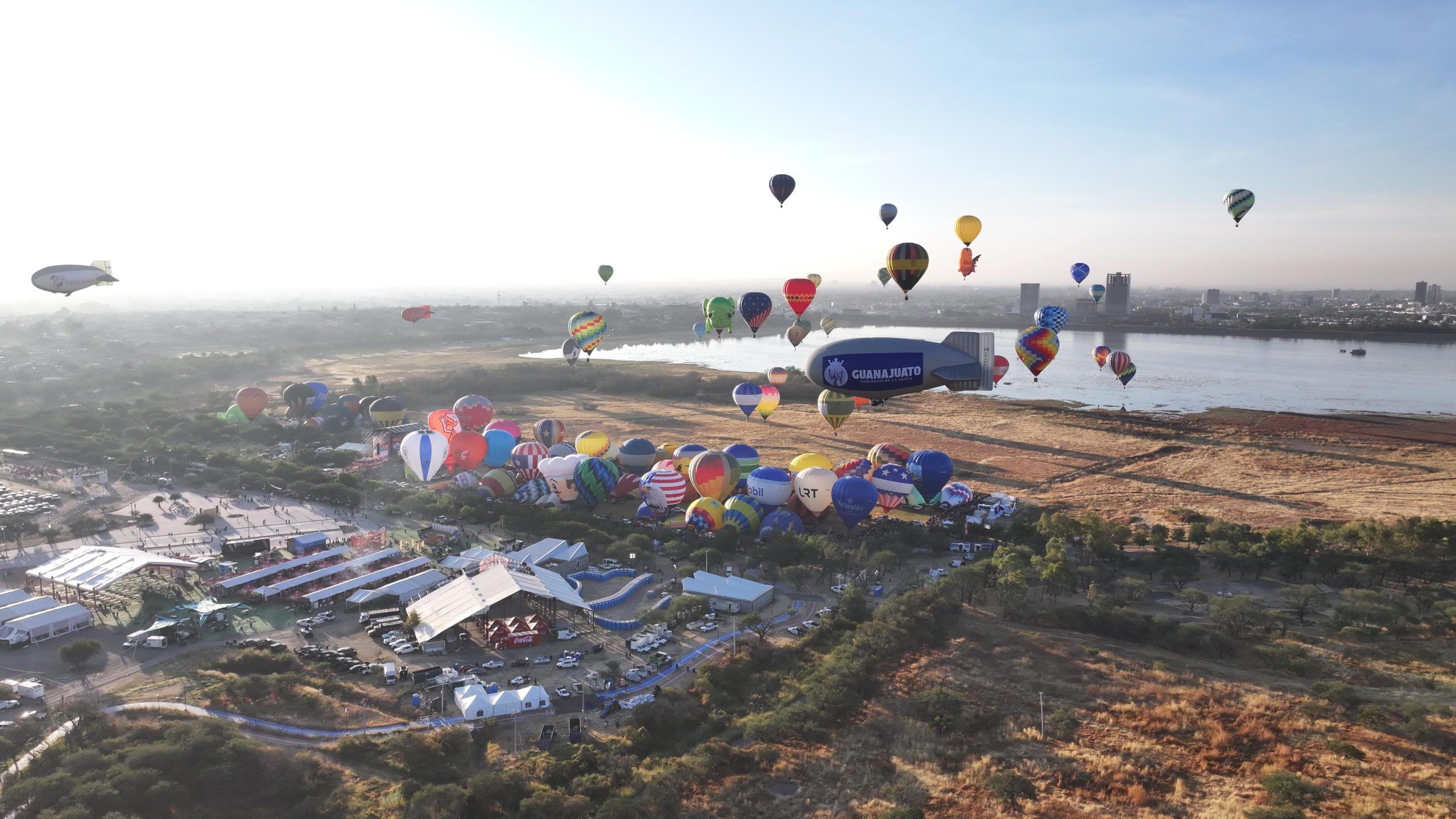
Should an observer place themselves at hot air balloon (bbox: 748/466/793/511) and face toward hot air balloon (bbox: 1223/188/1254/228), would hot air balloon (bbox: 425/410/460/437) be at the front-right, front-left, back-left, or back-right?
back-left

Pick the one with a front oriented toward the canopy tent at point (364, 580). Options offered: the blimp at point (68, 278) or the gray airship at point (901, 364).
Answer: the gray airship

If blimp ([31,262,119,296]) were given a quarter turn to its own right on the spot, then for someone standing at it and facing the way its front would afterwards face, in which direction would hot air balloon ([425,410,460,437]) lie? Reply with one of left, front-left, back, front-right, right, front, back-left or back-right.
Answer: back-right

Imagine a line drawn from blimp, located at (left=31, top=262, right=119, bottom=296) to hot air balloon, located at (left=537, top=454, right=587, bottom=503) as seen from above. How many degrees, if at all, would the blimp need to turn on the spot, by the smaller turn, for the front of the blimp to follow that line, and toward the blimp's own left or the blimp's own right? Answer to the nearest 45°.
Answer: approximately 135° to the blimp's own left

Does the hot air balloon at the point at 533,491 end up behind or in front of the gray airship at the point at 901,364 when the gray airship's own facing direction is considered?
in front

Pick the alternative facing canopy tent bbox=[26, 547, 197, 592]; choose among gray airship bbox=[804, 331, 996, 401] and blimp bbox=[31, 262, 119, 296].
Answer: the gray airship

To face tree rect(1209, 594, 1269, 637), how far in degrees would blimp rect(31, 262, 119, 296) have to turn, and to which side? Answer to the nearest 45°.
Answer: approximately 135° to its left

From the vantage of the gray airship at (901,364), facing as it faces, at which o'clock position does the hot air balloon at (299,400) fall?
The hot air balloon is roughly at 1 o'clock from the gray airship.

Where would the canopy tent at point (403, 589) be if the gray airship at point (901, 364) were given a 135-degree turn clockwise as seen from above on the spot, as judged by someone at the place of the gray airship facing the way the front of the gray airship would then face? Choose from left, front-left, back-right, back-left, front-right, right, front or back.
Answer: back-left

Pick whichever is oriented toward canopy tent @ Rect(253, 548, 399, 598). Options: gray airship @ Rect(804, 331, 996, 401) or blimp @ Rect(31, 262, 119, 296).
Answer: the gray airship

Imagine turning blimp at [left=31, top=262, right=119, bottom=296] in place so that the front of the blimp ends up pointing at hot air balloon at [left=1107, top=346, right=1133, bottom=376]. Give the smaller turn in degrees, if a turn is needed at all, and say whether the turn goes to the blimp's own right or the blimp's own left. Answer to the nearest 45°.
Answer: approximately 180°

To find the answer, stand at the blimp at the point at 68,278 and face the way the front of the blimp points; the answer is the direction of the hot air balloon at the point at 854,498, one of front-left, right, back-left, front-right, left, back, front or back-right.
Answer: back-left

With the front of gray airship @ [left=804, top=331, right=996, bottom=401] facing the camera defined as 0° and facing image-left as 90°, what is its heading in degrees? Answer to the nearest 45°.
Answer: approximately 90°

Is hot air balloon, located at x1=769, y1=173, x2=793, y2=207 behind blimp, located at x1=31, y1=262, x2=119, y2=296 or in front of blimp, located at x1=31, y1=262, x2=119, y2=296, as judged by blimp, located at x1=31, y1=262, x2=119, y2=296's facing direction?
behind

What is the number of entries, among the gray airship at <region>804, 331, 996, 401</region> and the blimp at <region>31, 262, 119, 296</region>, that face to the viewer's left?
2

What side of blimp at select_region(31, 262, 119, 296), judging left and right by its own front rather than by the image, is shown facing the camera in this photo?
left
